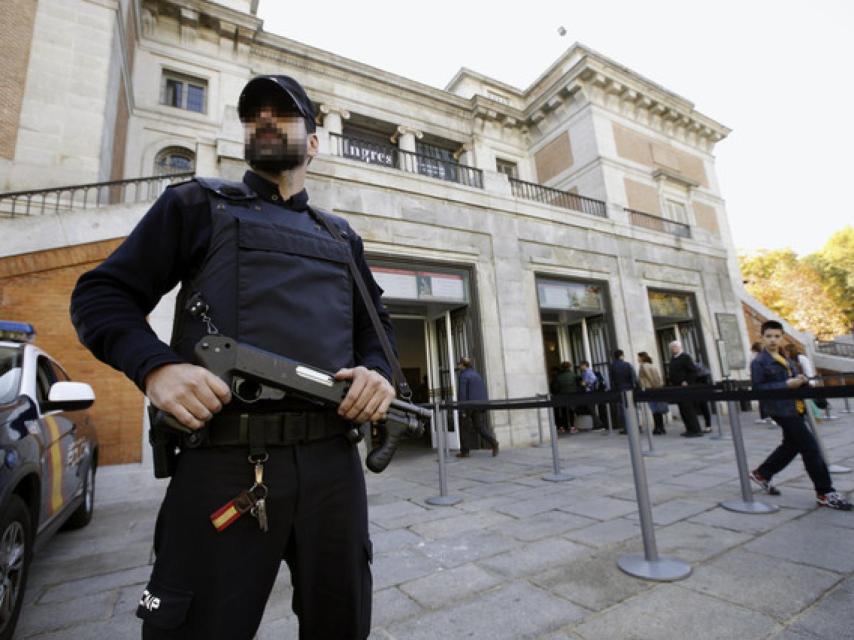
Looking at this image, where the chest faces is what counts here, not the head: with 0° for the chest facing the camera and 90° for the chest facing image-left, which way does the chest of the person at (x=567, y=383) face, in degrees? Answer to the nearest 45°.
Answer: approximately 180°

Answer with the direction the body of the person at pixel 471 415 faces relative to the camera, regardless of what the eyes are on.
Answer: to the viewer's left

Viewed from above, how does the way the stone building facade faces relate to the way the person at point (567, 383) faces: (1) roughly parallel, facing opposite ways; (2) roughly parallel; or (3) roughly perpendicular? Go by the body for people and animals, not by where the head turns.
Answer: roughly parallel, facing opposite ways

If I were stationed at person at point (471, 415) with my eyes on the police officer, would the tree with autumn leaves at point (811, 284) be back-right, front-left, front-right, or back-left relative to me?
back-left

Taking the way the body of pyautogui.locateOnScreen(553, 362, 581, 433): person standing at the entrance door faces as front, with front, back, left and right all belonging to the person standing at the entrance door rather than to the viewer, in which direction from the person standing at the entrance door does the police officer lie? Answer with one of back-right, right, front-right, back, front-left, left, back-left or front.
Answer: back

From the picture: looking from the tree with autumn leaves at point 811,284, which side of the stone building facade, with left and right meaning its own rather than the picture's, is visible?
left

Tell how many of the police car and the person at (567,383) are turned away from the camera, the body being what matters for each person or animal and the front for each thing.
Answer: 1
